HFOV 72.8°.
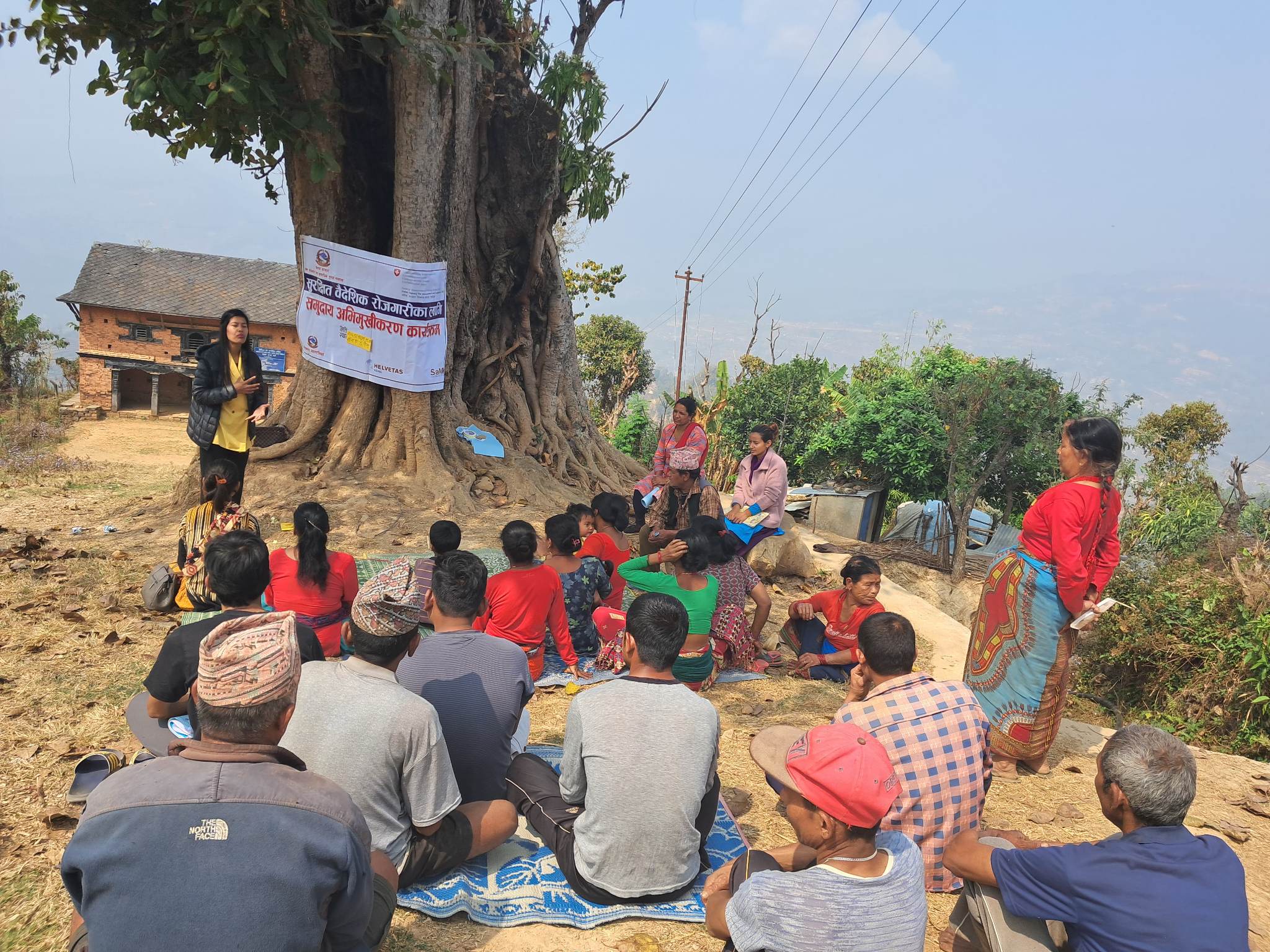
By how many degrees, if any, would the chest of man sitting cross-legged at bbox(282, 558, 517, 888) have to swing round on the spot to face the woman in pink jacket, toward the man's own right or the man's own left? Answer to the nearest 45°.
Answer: approximately 45° to the man's own right

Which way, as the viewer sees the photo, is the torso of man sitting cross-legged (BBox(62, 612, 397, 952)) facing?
away from the camera

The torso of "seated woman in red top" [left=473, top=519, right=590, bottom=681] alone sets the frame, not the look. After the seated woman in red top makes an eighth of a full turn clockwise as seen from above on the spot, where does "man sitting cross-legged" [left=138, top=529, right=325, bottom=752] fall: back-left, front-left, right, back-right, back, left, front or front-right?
back

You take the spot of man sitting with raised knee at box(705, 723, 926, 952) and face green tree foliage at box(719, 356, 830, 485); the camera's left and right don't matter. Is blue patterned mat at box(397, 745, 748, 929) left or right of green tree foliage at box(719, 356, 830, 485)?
left

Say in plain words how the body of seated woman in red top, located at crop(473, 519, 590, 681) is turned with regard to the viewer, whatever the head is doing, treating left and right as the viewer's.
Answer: facing away from the viewer

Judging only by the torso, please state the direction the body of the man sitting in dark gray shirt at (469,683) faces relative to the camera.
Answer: away from the camera

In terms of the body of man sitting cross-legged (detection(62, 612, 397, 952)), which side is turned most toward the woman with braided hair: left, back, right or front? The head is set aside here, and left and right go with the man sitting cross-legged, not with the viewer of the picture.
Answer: right

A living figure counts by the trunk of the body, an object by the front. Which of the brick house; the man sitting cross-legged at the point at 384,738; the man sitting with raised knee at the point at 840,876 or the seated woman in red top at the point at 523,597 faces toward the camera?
the brick house

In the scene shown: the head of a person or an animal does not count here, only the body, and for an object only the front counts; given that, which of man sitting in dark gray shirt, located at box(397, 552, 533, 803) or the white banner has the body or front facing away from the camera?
the man sitting in dark gray shirt

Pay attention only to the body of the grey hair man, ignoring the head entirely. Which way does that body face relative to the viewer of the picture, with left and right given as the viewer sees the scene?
facing away from the viewer and to the left of the viewer
